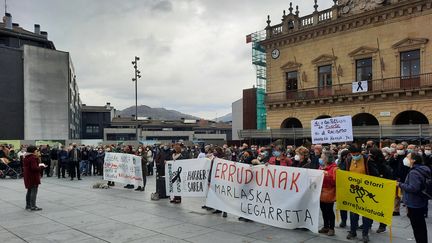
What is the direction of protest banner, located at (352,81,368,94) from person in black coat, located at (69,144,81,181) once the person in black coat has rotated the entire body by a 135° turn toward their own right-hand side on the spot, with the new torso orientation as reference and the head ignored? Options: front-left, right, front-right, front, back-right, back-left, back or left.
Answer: back-right

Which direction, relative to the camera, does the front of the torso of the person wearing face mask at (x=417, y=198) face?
to the viewer's left

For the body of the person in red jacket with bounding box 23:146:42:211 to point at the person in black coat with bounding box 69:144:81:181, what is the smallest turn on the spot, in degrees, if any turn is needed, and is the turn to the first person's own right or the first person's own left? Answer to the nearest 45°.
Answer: approximately 90° to the first person's own left

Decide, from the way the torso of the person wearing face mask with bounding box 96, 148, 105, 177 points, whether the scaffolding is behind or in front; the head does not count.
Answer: behind

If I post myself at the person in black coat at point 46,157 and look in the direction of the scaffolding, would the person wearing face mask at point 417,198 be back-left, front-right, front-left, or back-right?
back-right
